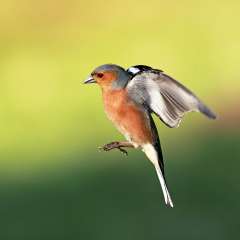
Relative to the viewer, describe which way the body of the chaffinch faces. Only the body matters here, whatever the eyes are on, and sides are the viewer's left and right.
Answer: facing to the left of the viewer
